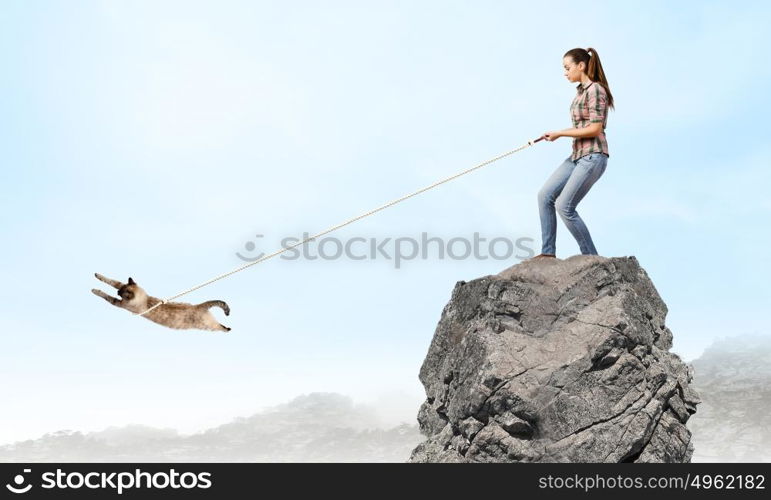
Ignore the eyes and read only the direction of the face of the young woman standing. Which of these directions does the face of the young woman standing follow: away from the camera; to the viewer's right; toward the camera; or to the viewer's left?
to the viewer's left

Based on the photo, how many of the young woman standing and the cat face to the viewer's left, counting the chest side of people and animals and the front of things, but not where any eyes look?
2

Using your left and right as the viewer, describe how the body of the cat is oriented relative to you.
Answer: facing to the left of the viewer

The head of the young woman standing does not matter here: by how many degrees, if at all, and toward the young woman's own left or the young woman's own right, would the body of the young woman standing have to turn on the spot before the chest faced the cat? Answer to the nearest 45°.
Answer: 0° — they already face it

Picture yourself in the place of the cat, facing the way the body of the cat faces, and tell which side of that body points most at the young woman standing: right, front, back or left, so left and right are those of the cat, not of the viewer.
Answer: back

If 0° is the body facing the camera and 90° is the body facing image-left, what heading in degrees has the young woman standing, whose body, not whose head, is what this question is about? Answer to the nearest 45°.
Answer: approximately 90°

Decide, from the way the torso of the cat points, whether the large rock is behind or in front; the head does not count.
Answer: behind
